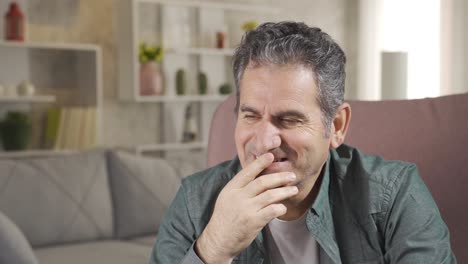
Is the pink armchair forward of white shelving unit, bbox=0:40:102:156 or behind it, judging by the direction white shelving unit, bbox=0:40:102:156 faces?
forward

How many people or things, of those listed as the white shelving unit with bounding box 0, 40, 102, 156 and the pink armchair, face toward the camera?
2

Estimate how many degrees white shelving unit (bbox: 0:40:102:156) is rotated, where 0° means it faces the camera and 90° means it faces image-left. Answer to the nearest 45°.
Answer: approximately 0°

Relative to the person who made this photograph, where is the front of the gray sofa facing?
facing the viewer and to the right of the viewer

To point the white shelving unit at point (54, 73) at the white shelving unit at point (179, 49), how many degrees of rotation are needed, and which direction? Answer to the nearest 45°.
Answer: approximately 90° to its left

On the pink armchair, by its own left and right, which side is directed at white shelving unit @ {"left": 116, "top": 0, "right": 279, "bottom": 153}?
back

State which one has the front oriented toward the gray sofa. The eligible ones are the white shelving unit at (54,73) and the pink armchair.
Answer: the white shelving unit

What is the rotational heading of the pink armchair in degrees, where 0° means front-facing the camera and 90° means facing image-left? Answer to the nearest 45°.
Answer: approximately 0°

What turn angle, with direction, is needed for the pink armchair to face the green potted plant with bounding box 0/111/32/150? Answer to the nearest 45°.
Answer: approximately 135° to its right

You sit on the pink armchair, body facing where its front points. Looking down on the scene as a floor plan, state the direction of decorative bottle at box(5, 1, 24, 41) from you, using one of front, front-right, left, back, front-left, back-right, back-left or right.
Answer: back-right
